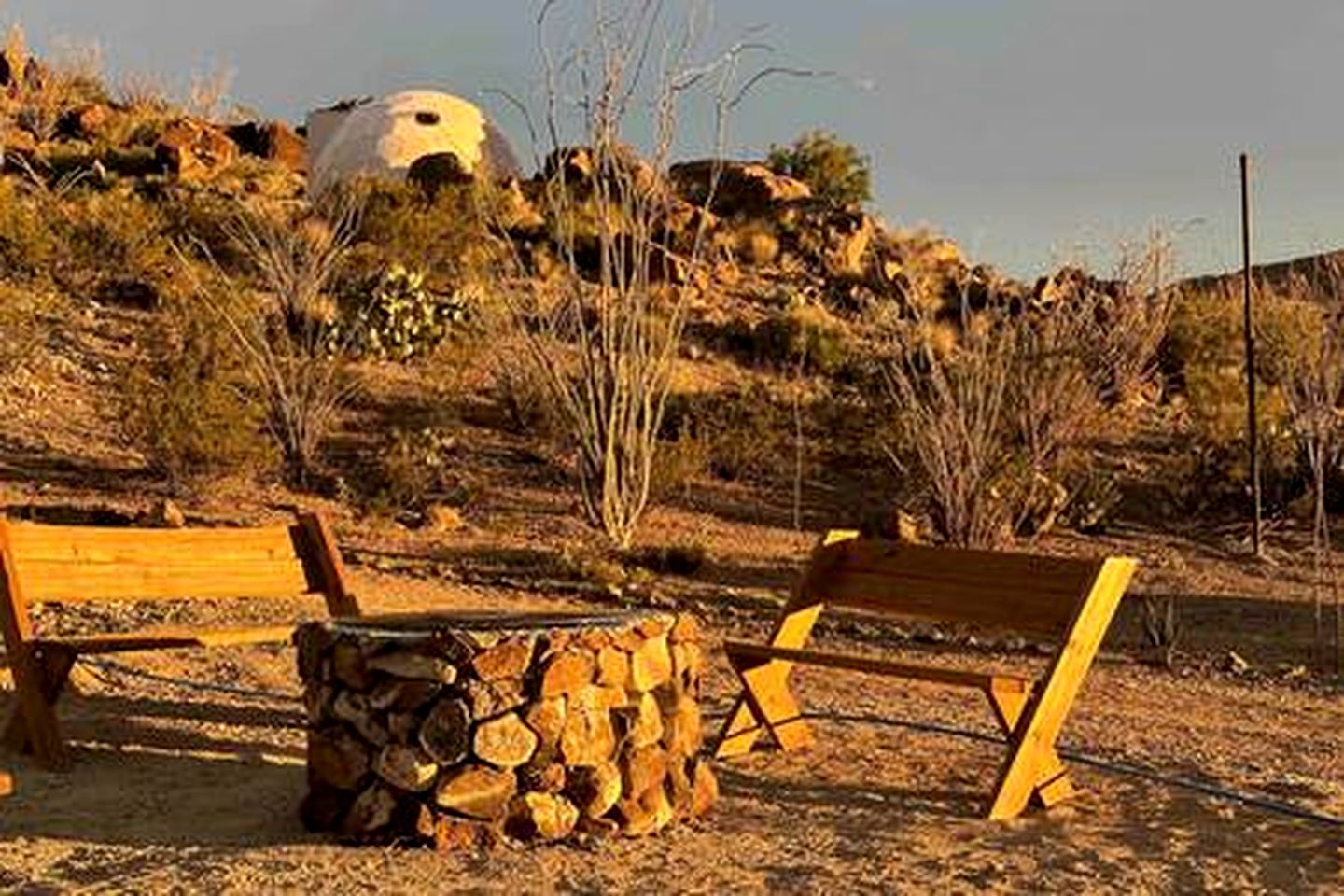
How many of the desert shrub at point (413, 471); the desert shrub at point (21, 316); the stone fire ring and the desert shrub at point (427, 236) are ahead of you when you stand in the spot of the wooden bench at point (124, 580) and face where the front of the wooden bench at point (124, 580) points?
1

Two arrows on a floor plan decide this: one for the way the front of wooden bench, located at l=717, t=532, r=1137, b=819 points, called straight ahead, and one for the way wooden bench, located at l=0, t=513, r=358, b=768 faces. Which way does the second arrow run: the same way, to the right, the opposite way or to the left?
to the left

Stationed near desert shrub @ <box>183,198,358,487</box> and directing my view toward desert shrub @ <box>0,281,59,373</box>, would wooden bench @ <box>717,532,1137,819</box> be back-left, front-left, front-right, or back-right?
back-left

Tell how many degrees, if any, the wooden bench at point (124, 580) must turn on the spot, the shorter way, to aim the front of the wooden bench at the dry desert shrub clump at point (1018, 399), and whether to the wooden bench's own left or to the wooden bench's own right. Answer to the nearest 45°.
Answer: approximately 90° to the wooden bench's own left

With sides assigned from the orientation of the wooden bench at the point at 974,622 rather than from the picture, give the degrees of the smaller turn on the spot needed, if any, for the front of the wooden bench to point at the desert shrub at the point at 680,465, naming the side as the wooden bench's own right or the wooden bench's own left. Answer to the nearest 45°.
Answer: approximately 135° to the wooden bench's own right

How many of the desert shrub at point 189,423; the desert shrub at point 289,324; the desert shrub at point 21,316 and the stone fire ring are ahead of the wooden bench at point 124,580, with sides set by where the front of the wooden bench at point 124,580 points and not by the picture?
1

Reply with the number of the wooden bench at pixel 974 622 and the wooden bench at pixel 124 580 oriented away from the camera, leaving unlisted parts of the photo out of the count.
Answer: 0

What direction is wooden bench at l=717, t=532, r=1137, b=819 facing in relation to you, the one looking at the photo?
facing the viewer and to the left of the viewer

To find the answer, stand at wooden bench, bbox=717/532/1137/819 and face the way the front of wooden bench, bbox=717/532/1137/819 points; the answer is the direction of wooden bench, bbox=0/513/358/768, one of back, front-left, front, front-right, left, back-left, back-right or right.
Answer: front-right

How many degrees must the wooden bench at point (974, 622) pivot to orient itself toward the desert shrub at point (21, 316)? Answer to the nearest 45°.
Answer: approximately 90° to its right

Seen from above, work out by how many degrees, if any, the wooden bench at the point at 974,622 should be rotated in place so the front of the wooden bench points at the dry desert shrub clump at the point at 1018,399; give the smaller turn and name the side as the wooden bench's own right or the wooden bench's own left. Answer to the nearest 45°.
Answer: approximately 135° to the wooden bench's own right

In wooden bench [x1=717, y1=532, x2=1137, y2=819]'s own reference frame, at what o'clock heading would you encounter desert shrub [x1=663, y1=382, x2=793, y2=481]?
The desert shrub is roughly at 4 o'clock from the wooden bench.

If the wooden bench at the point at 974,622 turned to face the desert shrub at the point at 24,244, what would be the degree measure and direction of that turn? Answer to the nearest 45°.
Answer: approximately 90° to its right

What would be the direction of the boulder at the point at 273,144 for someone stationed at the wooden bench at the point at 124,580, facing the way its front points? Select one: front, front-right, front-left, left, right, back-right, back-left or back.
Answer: back-left

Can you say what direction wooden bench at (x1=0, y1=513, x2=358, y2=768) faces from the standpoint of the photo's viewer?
facing the viewer and to the right of the viewer

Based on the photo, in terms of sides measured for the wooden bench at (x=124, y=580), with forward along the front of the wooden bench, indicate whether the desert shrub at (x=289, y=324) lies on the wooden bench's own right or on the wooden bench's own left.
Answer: on the wooden bench's own left

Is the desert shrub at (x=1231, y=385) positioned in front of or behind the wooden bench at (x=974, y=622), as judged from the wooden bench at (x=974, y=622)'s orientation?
behind

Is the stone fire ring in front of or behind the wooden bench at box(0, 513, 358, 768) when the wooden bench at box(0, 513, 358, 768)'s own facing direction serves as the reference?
in front

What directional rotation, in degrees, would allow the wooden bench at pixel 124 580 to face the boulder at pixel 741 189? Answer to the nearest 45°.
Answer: approximately 90° to its left
